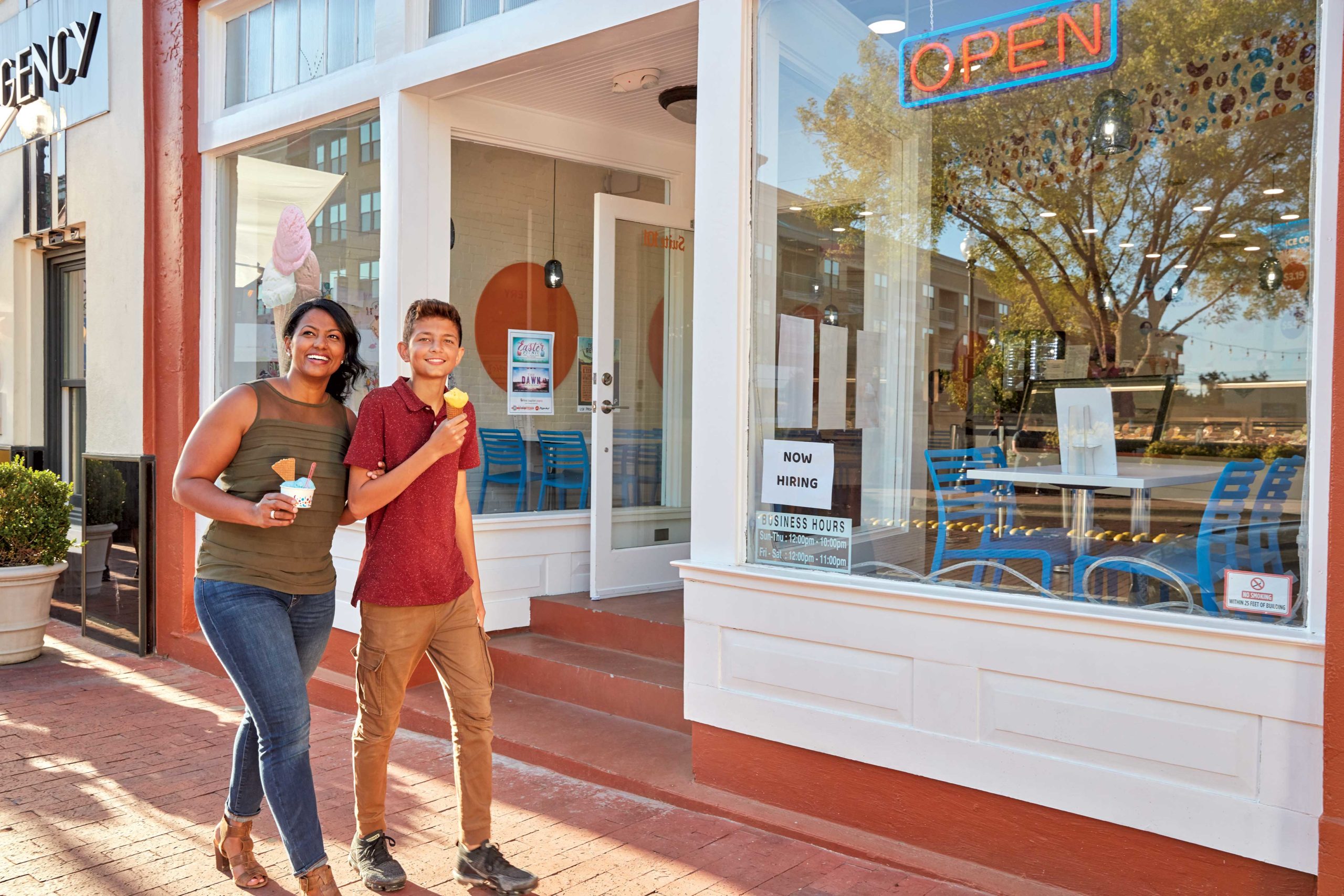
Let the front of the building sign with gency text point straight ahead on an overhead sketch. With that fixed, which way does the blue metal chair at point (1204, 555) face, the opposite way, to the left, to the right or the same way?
to the right

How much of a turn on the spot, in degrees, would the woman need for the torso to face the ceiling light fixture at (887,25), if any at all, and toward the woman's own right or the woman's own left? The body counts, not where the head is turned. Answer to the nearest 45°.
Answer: approximately 45° to the woman's own left

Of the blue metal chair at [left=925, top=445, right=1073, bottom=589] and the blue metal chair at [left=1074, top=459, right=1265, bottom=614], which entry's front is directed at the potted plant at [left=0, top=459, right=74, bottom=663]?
the blue metal chair at [left=1074, top=459, right=1265, bottom=614]

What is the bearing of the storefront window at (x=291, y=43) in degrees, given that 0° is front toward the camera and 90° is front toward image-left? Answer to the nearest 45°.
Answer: approximately 45°

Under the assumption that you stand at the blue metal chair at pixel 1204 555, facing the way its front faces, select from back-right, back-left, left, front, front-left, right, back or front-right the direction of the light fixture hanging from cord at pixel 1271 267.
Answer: right

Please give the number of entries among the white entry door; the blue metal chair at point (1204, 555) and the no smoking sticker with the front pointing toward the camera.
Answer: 1

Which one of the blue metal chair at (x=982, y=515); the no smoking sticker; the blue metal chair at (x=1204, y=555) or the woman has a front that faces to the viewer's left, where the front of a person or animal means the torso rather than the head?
the blue metal chair at (x=1204, y=555)

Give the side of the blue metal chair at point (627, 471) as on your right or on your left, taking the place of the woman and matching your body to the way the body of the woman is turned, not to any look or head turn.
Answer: on your left

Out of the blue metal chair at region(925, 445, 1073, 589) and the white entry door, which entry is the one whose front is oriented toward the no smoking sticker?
the blue metal chair

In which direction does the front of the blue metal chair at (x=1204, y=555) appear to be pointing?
to the viewer's left

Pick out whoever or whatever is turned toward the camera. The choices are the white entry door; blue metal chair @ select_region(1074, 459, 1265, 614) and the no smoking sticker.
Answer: the no smoking sticker

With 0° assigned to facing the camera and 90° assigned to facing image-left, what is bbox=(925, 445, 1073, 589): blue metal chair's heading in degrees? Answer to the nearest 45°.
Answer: approximately 315°

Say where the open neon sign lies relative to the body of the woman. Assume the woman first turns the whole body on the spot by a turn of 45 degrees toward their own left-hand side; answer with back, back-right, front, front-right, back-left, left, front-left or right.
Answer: front

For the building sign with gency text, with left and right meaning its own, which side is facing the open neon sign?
left
